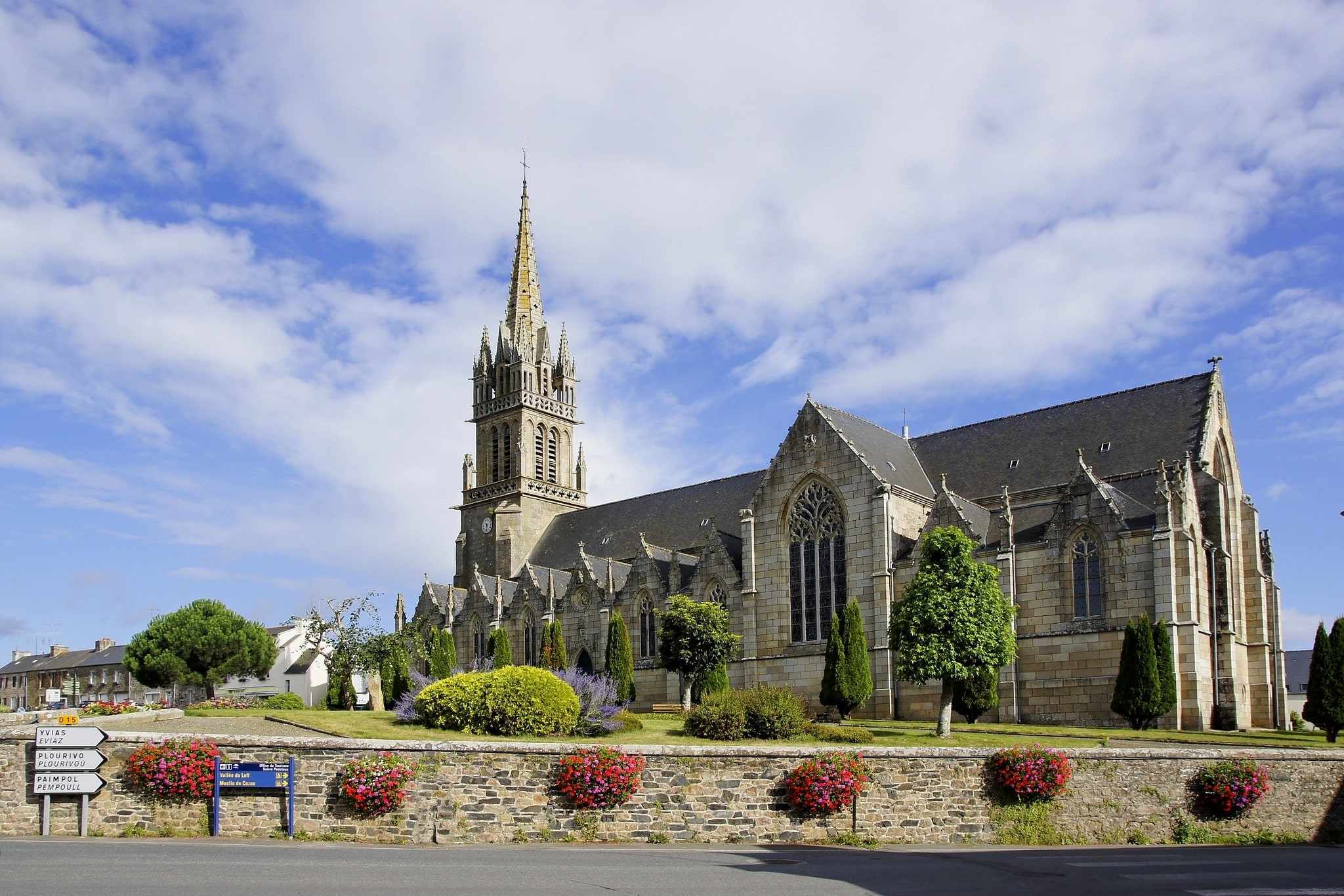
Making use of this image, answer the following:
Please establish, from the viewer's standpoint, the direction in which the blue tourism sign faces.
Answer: facing the viewer

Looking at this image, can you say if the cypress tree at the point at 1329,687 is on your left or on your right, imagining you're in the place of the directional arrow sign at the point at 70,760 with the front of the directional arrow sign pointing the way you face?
on your left

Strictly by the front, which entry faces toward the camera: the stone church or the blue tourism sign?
the blue tourism sign

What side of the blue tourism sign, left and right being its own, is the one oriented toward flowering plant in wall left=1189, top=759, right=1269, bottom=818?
left

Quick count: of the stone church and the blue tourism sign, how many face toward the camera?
1

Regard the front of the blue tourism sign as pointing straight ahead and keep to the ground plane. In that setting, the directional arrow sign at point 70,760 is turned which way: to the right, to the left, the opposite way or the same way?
the same way

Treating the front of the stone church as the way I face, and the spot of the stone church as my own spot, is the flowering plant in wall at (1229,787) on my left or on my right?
on my left

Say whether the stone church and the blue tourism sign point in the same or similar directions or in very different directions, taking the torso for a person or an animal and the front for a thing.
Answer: very different directions

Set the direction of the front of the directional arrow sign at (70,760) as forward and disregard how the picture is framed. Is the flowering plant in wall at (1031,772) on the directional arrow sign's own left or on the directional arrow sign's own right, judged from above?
on the directional arrow sign's own left

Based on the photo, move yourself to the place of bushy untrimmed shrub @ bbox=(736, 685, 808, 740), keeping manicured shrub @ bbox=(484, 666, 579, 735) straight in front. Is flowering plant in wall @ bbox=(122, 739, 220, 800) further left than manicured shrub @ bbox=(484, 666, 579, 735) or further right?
left

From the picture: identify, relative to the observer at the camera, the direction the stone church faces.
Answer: facing away from the viewer and to the left of the viewer

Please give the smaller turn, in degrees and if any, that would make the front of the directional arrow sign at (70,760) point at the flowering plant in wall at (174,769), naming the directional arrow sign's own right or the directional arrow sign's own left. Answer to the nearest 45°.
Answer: approximately 90° to the directional arrow sign's own left
